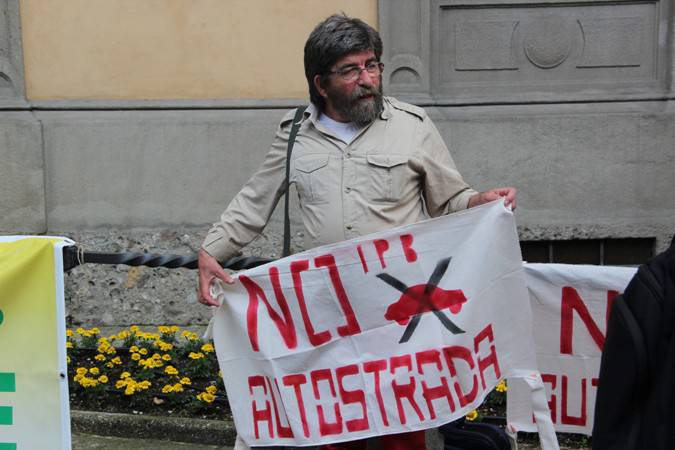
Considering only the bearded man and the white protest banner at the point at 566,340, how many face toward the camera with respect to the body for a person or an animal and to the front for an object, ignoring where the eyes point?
2

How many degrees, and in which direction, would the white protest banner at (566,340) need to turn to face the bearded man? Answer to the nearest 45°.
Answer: approximately 90° to its right

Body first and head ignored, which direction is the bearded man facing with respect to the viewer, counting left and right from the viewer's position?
facing the viewer

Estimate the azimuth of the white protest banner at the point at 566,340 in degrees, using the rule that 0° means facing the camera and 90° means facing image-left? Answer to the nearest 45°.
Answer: approximately 0°

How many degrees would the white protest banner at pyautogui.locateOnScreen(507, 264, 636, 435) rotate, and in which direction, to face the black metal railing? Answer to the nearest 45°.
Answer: approximately 90° to its right

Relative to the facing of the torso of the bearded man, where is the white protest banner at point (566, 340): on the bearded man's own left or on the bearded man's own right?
on the bearded man's own left
